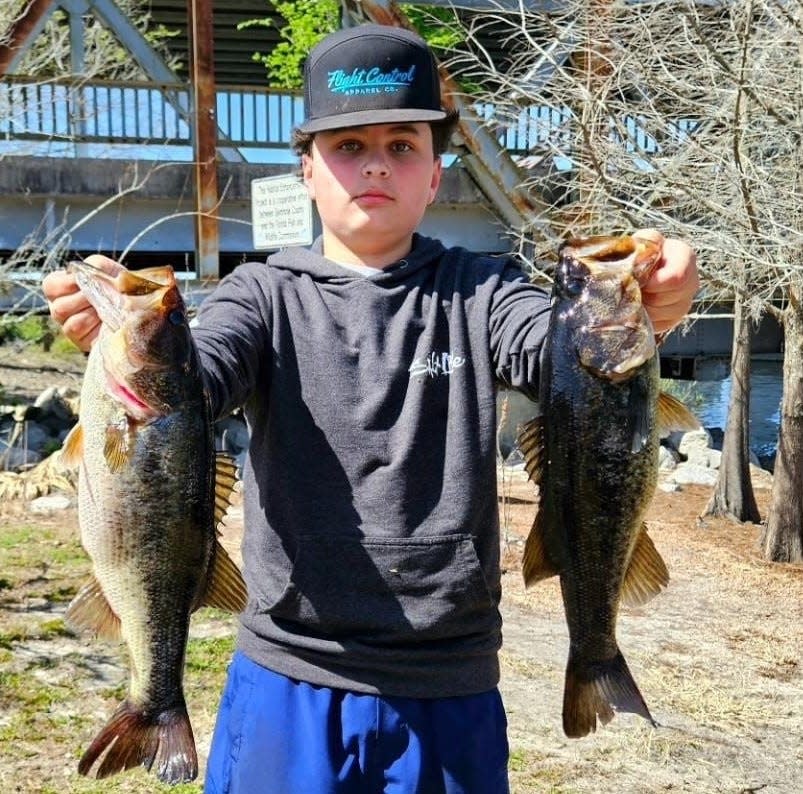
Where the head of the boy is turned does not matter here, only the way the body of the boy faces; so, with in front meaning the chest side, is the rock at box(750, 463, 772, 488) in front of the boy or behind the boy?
behind

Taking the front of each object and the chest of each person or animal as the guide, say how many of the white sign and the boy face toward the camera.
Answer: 2

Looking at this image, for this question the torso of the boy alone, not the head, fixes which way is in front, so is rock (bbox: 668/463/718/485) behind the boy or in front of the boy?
behind

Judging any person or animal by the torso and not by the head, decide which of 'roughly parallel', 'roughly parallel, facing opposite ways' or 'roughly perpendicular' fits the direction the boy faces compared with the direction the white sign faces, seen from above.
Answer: roughly parallel

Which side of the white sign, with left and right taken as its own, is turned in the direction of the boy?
front

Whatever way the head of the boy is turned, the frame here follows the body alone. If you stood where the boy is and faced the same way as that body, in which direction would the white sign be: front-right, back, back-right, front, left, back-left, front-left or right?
back

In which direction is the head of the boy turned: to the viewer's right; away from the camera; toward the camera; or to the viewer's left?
toward the camera

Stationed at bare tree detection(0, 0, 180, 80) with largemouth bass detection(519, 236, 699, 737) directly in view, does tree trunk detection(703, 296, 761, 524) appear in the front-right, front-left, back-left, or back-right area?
front-left

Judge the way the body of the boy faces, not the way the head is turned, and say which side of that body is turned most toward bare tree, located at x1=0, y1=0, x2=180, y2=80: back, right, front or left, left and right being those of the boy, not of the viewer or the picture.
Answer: back

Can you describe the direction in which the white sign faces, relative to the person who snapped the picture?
facing the viewer

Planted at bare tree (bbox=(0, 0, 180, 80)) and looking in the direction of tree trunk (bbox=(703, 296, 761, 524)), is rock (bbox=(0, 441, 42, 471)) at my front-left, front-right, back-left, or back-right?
front-right

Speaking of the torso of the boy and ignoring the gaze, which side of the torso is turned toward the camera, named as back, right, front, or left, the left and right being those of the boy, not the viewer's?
front
